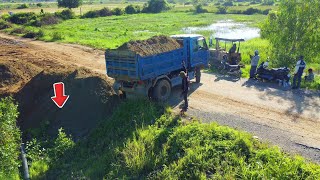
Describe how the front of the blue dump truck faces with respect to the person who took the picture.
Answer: facing away from the viewer and to the right of the viewer

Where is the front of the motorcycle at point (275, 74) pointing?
to the viewer's left

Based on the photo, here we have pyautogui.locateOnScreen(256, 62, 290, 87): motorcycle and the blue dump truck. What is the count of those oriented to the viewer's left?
1

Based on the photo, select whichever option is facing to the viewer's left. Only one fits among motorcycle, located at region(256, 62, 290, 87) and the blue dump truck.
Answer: the motorcycle

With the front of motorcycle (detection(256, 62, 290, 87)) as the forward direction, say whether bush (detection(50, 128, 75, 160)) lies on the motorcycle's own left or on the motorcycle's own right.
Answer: on the motorcycle's own left

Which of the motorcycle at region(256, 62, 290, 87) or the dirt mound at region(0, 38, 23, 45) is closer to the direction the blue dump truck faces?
the motorcycle

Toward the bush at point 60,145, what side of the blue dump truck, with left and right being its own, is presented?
back
